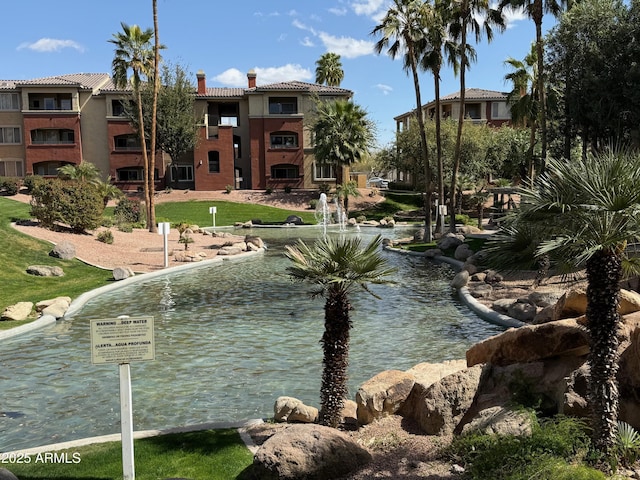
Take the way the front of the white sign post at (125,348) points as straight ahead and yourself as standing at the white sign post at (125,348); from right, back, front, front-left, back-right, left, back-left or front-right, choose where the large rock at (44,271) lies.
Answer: back

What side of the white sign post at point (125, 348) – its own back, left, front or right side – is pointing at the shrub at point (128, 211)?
back

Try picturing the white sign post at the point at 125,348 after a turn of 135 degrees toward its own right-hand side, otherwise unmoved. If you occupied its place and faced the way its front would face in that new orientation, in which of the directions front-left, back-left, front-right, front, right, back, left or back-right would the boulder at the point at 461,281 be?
right

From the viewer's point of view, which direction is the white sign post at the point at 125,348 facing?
toward the camera

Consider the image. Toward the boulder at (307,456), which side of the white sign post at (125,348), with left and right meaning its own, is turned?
left

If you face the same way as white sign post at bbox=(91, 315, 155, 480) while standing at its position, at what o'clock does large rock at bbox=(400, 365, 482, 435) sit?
The large rock is roughly at 9 o'clock from the white sign post.

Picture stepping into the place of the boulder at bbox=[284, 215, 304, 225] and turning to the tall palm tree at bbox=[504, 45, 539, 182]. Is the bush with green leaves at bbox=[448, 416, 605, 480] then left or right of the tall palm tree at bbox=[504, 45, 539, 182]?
right

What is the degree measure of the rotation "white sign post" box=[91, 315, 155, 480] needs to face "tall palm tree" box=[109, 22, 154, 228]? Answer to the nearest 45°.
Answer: approximately 180°

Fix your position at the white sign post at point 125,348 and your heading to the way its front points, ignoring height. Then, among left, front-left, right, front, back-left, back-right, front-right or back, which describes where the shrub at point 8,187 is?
back

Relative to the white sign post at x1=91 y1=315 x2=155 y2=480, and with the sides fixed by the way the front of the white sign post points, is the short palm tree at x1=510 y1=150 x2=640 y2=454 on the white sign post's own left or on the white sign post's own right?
on the white sign post's own left

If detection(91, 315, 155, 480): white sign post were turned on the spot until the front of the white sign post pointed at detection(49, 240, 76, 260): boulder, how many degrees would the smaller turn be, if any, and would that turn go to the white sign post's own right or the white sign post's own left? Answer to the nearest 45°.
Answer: approximately 180°

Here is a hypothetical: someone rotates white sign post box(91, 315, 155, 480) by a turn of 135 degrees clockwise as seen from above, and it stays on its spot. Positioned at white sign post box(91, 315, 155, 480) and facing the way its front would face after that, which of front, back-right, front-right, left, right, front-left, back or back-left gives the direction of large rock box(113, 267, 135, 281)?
front-right

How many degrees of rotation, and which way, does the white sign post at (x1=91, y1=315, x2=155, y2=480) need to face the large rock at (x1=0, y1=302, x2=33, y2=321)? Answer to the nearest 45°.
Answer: approximately 180°

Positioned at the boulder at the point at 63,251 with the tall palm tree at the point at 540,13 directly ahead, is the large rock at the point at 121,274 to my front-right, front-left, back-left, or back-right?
front-right

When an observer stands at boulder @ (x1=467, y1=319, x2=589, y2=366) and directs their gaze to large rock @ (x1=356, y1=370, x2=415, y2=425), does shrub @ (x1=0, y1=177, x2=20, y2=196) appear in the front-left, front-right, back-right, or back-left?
front-right
